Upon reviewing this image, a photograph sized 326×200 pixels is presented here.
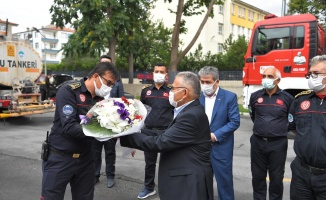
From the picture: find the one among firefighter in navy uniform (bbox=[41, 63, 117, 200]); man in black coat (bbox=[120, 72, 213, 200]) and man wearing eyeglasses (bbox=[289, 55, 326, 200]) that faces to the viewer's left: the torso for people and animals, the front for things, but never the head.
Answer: the man in black coat

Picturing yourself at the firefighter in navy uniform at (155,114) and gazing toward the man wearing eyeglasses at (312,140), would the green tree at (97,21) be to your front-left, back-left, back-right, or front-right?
back-left

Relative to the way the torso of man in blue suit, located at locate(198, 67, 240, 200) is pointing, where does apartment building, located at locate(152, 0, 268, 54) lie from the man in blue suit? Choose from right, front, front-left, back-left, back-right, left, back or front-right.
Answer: back-right

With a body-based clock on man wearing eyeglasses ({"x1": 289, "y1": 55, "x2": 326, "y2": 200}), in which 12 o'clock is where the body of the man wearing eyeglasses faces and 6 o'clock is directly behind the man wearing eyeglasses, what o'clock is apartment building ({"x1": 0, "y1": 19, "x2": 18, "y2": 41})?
The apartment building is roughly at 4 o'clock from the man wearing eyeglasses.

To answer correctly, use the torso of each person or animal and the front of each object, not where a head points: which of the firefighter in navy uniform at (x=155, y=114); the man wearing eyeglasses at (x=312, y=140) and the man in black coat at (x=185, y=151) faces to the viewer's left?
the man in black coat

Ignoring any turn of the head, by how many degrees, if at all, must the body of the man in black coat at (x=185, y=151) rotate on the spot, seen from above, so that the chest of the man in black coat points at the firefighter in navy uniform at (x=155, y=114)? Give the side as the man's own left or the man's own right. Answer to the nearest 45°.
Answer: approximately 90° to the man's own right

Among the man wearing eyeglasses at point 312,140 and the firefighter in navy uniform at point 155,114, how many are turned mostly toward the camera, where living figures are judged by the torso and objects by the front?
2

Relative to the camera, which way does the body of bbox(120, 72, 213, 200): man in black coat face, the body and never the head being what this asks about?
to the viewer's left

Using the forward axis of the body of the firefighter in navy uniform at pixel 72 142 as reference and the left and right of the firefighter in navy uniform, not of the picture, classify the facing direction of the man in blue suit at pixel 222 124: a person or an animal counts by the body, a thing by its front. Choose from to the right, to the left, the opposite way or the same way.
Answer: to the right
